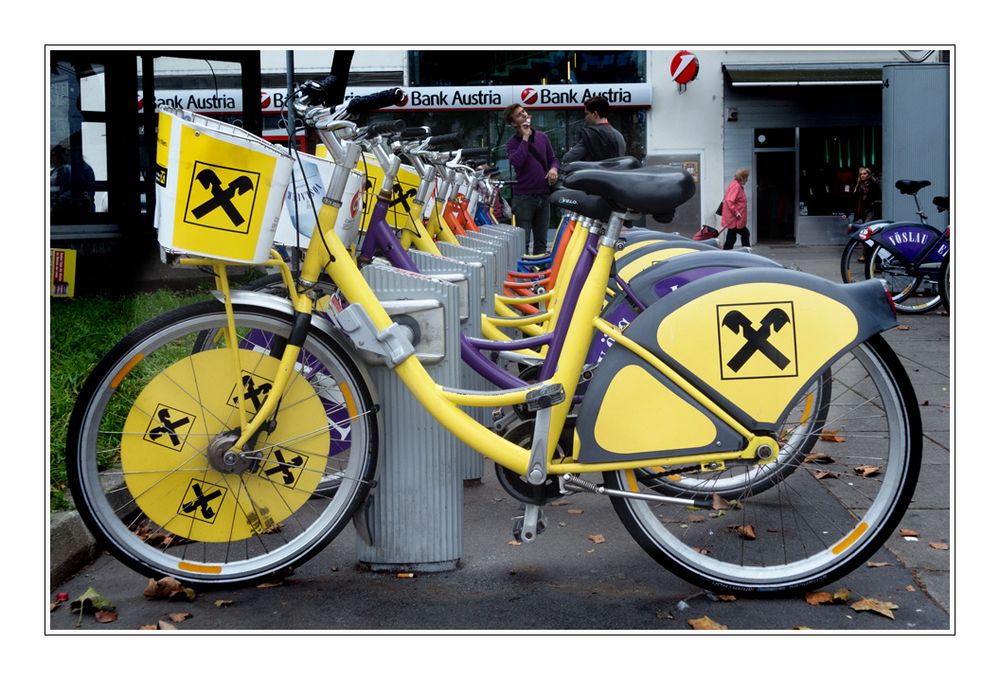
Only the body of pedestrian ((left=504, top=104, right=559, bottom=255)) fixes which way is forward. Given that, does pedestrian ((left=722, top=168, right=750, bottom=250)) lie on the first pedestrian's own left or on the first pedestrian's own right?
on the first pedestrian's own left

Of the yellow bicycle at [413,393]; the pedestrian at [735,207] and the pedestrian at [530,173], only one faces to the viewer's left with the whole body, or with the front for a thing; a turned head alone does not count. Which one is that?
the yellow bicycle

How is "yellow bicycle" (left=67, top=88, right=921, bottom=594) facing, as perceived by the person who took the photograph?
facing to the left of the viewer

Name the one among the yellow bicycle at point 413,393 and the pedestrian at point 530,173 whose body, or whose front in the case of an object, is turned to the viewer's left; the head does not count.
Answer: the yellow bicycle
